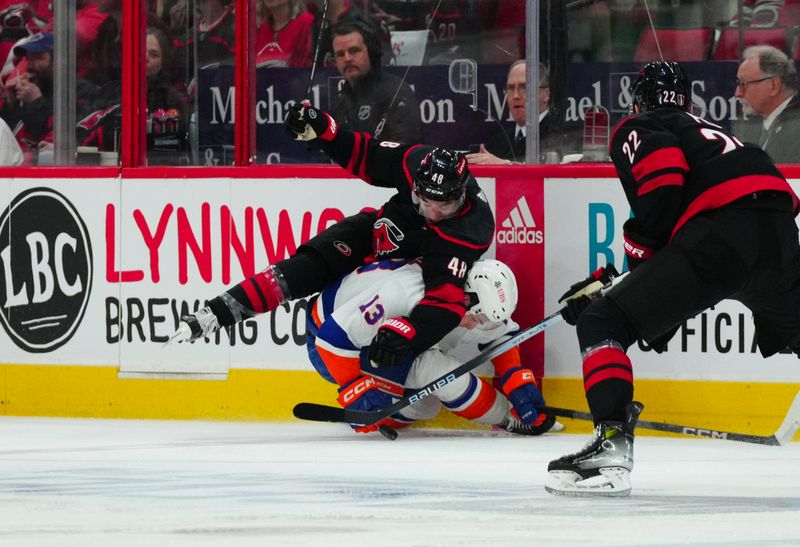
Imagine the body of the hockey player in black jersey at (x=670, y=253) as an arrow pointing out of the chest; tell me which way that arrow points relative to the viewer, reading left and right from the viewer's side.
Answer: facing away from the viewer and to the left of the viewer

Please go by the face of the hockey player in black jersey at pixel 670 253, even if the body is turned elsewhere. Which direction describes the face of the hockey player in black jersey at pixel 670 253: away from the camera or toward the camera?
away from the camera

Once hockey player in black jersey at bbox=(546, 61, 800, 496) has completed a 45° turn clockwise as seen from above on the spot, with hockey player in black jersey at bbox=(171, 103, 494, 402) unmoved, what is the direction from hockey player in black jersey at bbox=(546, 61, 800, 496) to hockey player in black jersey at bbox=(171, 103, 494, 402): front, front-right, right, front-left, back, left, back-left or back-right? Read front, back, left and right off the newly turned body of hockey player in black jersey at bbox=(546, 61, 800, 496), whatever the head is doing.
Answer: front-left

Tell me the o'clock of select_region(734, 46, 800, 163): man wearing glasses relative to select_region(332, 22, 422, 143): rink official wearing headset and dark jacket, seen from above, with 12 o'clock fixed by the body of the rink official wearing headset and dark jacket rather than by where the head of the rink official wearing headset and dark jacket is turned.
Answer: The man wearing glasses is roughly at 8 o'clock from the rink official wearing headset and dark jacket.

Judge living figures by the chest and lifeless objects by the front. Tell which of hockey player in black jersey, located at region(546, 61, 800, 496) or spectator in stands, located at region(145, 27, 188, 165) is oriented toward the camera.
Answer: the spectator in stands

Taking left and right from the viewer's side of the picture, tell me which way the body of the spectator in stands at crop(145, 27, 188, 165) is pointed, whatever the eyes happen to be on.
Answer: facing the viewer

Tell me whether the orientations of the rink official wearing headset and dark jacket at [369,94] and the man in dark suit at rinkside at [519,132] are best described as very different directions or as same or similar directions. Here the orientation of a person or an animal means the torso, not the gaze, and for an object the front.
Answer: same or similar directions

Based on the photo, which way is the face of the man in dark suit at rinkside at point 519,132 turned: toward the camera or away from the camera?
toward the camera

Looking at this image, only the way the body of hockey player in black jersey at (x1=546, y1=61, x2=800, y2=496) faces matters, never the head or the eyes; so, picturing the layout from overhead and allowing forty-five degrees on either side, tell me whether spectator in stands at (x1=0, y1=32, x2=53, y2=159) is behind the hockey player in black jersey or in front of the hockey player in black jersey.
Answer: in front

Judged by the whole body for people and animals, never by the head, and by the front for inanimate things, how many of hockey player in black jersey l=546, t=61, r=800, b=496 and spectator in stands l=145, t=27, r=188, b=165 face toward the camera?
1

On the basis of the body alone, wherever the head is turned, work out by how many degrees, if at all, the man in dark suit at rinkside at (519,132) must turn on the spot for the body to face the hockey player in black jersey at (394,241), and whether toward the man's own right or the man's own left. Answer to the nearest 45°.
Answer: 0° — they already face them
